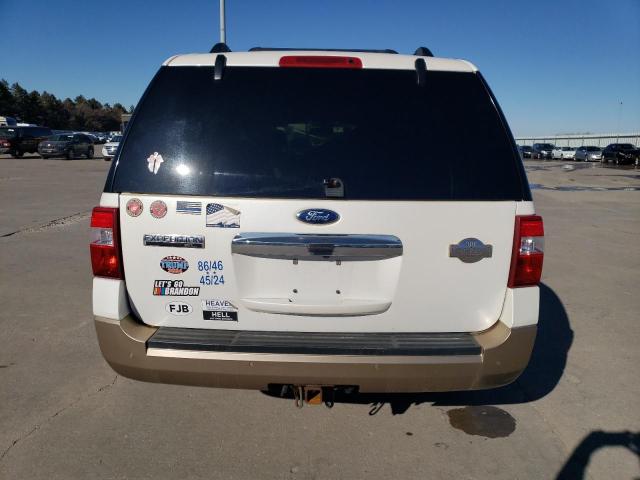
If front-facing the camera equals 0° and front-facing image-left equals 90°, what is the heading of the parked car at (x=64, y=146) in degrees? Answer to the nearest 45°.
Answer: approximately 45°

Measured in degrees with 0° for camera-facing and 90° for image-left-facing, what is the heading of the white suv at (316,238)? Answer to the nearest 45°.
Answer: approximately 180°

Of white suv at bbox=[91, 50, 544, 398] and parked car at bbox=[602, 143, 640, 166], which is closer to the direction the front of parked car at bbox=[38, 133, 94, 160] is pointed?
the white suv

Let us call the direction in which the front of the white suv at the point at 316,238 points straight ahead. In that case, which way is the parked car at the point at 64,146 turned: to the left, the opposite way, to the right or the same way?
the opposite way

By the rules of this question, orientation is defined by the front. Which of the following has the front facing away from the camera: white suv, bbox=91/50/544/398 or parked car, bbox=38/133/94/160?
the white suv

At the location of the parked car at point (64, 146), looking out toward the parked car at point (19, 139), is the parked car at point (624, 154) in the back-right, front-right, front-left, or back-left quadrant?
back-right

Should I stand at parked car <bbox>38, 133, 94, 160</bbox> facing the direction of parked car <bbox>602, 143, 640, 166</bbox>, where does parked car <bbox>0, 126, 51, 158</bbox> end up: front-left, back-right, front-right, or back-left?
back-left

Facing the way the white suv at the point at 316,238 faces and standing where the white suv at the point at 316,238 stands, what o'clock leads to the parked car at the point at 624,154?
The parked car is roughly at 1 o'clock from the white suv.

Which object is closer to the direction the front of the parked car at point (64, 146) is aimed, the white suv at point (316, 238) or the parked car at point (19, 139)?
the white suv

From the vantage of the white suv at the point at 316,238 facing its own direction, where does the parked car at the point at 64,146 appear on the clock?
The parked car is roughly at 11 o'clock from the white suv.

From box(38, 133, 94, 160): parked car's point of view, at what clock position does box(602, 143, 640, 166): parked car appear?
box(602, 143, 640, 166): parked car is roughly at 8 o'clock from box(38, 133, 94, 160): parked car.

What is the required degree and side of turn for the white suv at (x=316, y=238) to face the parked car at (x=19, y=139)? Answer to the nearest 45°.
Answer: approximately 45° to its left

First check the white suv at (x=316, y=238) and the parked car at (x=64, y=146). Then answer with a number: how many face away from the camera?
1

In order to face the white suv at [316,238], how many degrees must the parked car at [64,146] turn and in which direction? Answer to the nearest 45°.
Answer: approximately 45° to its left

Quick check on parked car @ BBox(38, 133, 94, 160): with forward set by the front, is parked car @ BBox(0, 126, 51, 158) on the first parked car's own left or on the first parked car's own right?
on the first parked car's own right
